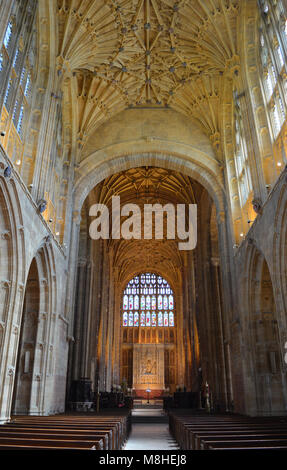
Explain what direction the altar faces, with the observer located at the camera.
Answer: facing the viewer
